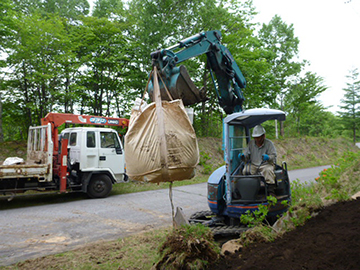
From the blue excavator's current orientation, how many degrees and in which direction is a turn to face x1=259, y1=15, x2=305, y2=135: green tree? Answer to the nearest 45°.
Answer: approximately 90° to its right

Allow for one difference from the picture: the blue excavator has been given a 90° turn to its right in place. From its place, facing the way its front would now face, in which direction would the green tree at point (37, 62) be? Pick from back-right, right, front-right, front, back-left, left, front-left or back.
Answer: front-left

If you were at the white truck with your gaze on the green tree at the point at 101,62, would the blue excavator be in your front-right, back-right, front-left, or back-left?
back-right

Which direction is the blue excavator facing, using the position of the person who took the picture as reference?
facing to the left of the viewer

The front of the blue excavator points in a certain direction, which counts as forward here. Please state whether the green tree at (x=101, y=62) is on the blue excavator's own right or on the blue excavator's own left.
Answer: on the blue excavator's own right

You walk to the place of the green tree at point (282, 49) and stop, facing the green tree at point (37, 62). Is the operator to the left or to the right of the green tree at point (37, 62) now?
left

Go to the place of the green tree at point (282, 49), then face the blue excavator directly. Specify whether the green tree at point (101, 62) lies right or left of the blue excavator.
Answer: right

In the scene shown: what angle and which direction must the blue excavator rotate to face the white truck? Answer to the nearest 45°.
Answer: approximately 45° to its right

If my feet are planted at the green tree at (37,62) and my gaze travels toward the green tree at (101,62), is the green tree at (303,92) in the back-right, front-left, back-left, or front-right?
front-right

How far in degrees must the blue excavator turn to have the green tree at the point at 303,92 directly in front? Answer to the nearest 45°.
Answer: approximately 90° to its right

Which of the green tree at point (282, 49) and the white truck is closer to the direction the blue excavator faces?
the white truck
